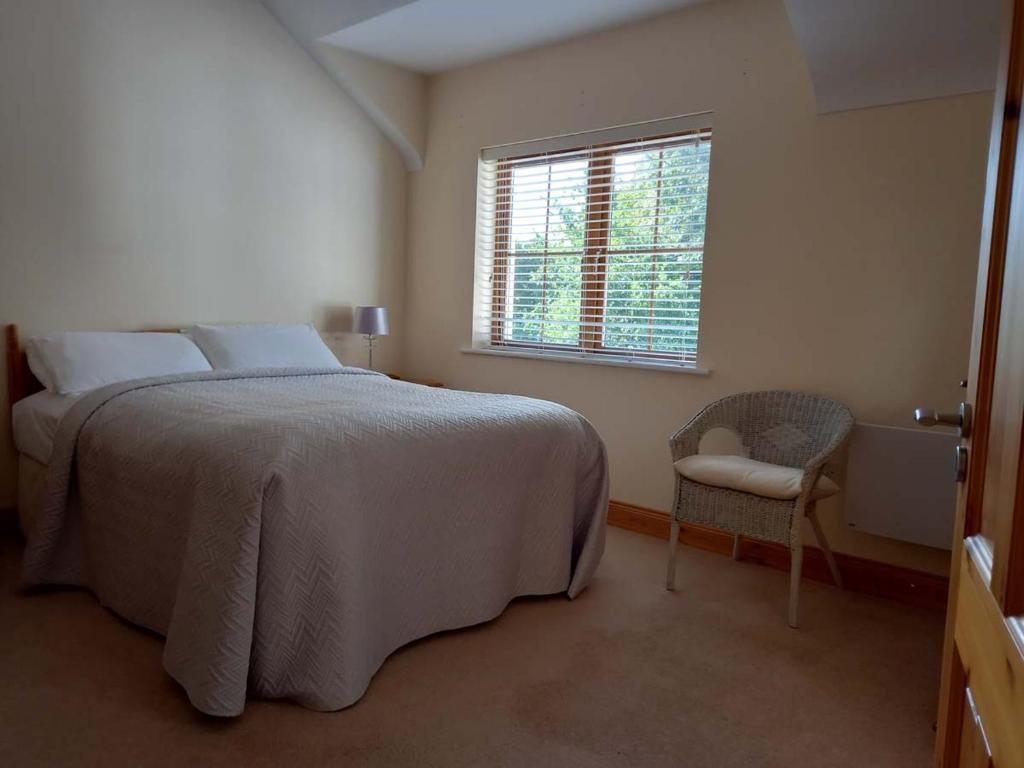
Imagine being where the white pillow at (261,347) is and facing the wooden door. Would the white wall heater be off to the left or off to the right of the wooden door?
left

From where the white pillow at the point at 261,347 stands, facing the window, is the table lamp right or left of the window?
left

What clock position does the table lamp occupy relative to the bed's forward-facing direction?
The table lamp is roughly at 8 o'clock from the bed.

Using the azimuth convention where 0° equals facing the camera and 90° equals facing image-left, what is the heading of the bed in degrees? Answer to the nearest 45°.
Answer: approximately 315°

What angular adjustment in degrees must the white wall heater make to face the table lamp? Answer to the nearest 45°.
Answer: approximately 45° to its right

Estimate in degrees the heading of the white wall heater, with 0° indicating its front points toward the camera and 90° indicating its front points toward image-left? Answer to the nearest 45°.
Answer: approximately 45°
